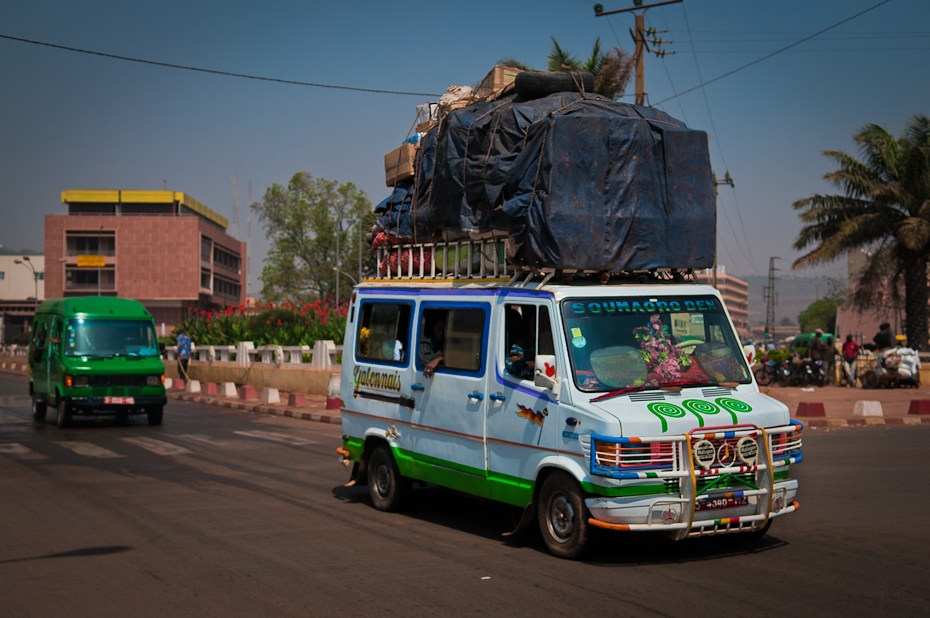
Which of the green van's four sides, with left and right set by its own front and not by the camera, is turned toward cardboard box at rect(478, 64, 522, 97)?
front

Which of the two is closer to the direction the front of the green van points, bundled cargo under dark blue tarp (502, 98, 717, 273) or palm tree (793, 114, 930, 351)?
the bundled cargo under dark blue tarp

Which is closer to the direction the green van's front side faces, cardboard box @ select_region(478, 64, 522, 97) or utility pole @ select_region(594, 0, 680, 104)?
the cardboard box

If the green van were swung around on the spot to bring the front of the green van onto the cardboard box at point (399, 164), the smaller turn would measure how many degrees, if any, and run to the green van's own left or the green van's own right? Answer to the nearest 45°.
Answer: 0° — it already faces it

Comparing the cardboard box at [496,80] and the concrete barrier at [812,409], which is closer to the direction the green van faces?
the cardboard box

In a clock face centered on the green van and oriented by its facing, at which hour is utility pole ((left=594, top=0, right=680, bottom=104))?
The utility pole is roughly at 9 o'clock from the green van.

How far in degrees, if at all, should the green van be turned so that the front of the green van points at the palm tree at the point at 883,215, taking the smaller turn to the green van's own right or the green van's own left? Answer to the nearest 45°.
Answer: approximately 90° to the green van's own left

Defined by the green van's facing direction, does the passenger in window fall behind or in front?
in front

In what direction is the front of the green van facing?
toward the camera

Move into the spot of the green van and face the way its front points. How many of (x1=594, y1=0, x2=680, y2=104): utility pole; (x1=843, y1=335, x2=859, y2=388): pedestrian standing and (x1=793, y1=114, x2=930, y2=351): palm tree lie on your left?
3

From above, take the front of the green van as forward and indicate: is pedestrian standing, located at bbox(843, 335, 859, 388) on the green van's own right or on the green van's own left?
on the green van's own left

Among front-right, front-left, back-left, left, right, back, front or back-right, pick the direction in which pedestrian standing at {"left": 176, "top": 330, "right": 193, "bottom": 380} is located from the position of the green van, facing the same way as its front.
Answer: back

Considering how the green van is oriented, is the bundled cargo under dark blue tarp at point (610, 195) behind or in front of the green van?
in front

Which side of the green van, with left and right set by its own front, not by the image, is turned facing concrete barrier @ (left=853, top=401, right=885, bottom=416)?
left

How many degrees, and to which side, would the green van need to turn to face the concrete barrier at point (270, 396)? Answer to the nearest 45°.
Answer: approximately 135° to its left
